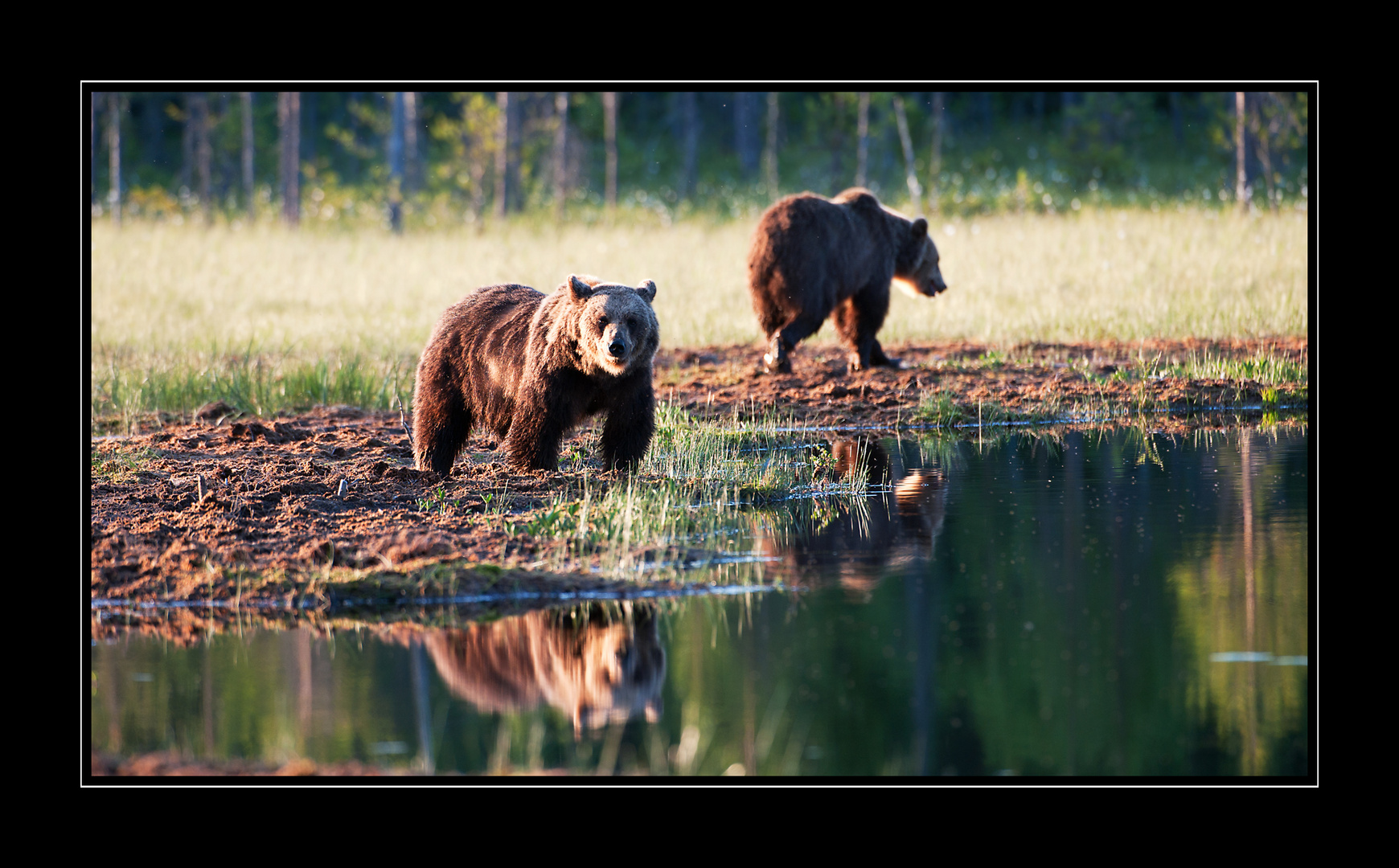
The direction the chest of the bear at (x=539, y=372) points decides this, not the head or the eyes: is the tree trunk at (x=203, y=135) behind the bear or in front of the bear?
behind

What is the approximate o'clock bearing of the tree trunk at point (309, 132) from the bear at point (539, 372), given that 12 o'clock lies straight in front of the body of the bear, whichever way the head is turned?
The tree trunk is roughly at 7 o'clock from the bear.

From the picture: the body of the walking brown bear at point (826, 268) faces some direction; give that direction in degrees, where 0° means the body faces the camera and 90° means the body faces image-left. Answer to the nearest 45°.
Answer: approximately 225°

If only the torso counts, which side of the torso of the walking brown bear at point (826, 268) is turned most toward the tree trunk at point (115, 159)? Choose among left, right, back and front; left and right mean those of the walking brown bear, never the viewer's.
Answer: left

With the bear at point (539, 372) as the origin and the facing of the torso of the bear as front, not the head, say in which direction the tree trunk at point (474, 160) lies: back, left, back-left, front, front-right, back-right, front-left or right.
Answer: back-left

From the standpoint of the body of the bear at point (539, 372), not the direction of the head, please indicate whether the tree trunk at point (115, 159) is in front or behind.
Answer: behind

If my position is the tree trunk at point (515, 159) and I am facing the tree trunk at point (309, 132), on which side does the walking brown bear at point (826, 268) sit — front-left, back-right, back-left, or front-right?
back-left

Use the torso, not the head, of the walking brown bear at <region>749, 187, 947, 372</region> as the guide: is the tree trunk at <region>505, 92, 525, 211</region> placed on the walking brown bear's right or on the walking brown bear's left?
on the walking brown bear's left

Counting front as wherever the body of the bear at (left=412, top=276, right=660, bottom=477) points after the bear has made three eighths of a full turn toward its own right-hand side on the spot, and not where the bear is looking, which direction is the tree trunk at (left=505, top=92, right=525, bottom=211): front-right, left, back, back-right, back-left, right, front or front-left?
right

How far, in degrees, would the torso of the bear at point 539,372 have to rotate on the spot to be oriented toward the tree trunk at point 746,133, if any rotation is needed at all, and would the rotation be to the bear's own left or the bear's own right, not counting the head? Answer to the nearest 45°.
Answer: approximately 135° to the bear's own left

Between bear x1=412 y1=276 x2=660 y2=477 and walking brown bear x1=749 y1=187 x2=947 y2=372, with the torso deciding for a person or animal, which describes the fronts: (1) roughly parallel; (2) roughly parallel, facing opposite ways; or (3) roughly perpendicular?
roughly perpendicular
